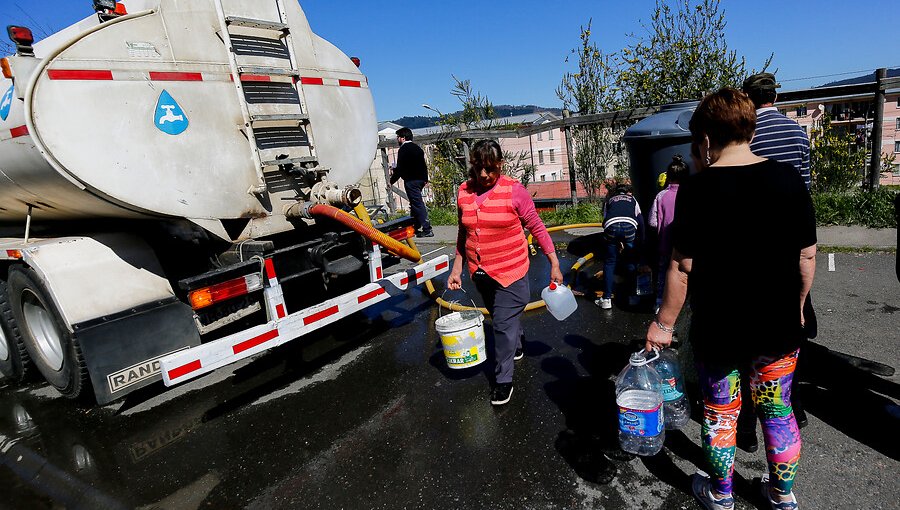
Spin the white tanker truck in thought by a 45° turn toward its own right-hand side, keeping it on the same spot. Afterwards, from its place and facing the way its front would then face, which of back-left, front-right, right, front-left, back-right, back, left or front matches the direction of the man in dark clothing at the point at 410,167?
front-right

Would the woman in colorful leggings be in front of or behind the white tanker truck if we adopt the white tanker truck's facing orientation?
behind

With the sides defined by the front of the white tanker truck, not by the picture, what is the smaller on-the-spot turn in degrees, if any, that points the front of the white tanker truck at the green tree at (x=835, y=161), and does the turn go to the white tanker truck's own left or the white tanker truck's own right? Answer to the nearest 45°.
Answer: approximately 135° to the white tanker truck's own right

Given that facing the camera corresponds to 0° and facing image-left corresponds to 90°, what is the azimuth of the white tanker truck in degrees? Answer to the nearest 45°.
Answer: approximately 135°

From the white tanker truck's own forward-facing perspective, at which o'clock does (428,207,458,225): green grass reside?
The green grass is roughly at 3 o'clock from the white tanker truck.

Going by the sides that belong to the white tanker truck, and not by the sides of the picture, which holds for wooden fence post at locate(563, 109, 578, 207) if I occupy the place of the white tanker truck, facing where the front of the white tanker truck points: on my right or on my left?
on my right

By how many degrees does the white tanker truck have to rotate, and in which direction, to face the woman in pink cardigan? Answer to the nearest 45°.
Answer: approximately 180°

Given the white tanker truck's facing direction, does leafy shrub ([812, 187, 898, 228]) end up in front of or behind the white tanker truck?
behind
